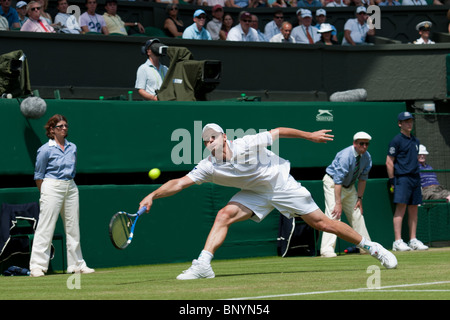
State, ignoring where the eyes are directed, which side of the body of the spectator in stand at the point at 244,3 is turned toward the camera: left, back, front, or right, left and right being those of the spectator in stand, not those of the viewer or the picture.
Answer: front

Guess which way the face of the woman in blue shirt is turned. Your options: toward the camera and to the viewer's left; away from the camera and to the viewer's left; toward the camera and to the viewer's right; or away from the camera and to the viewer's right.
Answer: toward the camera and to the viewer's right

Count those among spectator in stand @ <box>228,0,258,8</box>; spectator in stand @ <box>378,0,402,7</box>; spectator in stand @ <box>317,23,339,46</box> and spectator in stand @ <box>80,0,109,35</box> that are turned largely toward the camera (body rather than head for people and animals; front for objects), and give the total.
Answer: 4

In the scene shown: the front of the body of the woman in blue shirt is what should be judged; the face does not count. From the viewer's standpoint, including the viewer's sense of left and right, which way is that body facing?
facing the viewer and to the right of the viewer

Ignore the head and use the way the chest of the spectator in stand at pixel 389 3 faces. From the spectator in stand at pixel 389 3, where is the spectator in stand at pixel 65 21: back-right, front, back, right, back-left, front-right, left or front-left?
front-right

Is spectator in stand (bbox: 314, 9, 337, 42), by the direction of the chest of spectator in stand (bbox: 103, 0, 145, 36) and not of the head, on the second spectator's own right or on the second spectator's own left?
on the second spectator's own left

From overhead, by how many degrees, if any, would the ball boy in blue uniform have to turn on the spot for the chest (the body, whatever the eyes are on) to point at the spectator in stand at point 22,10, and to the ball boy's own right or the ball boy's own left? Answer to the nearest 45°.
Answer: approximately 135° to the ball boy's own right

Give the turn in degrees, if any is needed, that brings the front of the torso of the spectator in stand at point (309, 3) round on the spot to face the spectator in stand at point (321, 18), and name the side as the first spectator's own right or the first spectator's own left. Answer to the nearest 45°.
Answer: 0° — they already face them

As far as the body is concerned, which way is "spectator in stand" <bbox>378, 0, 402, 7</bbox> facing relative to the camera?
toward the camera

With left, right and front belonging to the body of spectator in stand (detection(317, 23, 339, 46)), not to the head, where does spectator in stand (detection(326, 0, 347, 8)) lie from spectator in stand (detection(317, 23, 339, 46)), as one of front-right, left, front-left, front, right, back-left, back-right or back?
back

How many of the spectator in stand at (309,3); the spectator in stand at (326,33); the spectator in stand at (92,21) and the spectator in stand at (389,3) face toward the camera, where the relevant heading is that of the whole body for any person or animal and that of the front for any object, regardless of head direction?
4

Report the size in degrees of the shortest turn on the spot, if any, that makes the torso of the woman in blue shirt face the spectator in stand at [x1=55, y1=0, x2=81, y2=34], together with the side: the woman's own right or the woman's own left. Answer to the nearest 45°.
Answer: approximately 135° to the woman's own left

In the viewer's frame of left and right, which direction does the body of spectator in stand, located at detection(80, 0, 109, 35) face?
facing the viewer

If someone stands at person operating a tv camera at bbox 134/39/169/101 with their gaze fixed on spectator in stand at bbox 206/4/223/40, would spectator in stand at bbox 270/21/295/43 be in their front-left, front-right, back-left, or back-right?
front-right

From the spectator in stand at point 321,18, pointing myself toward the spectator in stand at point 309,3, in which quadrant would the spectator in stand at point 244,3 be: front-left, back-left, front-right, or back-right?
front-left
